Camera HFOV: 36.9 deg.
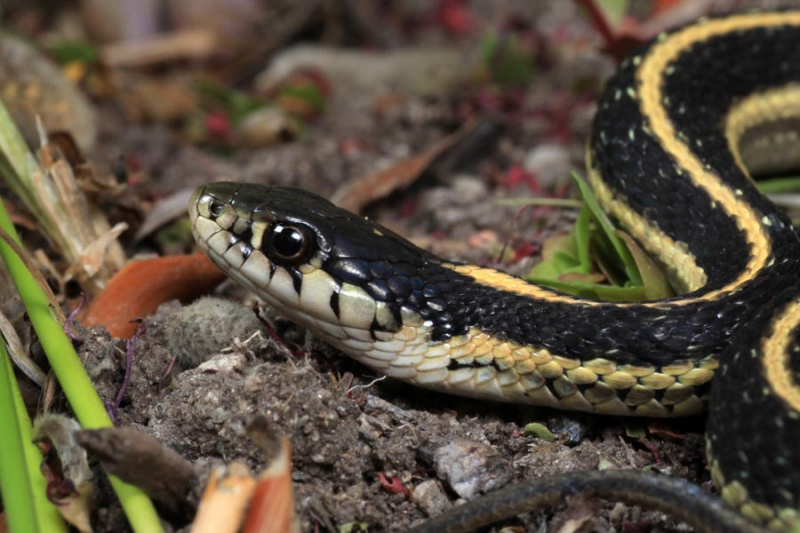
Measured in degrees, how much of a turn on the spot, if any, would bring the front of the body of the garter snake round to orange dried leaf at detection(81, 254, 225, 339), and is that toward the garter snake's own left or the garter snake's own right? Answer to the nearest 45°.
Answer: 0° — it already faces it

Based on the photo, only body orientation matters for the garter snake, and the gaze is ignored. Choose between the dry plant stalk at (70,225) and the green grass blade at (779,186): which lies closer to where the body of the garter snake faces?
the dry plant stalk

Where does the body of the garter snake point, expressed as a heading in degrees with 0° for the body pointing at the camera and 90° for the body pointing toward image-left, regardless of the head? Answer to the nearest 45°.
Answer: approximately 90°

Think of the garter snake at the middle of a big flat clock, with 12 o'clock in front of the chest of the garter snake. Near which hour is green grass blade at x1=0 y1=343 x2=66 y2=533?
The green grass blade is roughly at 11 o'clock from the garter snake.

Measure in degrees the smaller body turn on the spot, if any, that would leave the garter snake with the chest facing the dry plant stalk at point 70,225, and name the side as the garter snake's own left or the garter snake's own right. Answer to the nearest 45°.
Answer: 0° — it already faces it

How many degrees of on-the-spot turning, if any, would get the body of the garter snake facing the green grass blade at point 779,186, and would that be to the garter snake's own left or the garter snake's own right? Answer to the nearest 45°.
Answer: approximately 135° to the garter snake's own right

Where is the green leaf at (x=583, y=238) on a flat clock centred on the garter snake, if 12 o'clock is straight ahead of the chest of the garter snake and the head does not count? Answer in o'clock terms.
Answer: The green leaf is roughly at 3 o'clock from the garter snake.

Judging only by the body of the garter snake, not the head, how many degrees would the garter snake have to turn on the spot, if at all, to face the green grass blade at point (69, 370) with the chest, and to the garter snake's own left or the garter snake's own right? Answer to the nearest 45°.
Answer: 0° — it already faces it
